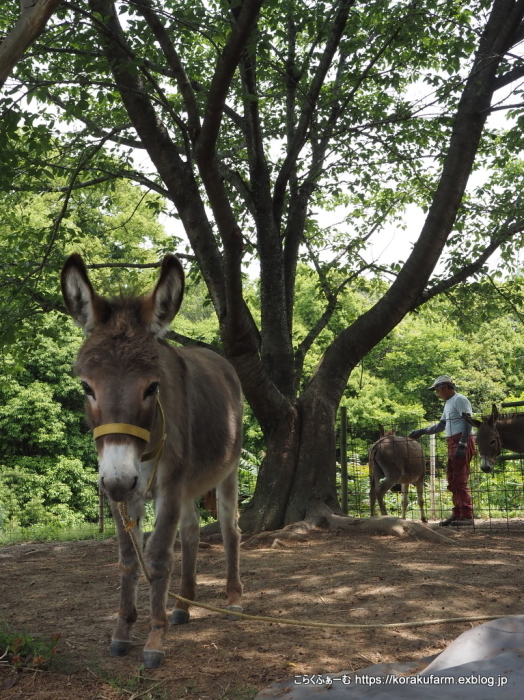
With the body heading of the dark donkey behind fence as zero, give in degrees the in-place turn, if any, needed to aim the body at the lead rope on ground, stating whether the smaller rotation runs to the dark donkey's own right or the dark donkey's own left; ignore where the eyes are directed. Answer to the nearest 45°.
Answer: approximately 45° to the dark donkey's own left

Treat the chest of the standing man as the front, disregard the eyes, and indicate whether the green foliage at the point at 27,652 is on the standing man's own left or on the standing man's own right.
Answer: on the standing man's own left

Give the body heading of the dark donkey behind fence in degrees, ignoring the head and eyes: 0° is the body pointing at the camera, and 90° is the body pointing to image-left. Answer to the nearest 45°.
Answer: approximately 45°

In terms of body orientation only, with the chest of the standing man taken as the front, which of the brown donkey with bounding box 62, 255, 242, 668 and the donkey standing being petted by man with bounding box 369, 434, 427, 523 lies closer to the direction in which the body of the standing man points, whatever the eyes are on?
the donkey standing being petted by man

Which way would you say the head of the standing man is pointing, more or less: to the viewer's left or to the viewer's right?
to the viewer's left

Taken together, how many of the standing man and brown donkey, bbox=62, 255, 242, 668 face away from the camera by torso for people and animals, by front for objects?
0

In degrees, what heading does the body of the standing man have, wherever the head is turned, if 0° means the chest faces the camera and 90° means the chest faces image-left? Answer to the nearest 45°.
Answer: approximately 90°

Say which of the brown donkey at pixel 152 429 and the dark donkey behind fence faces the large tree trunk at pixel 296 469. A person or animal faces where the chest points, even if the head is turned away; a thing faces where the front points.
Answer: the dark donkey behind fence

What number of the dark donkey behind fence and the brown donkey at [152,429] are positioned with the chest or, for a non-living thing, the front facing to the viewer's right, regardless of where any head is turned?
0

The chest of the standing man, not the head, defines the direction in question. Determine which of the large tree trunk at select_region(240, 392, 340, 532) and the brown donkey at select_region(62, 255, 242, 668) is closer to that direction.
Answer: the large tree trunk

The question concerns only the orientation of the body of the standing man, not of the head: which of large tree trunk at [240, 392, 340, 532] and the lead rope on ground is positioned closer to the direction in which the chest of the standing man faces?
the large tree trunk
